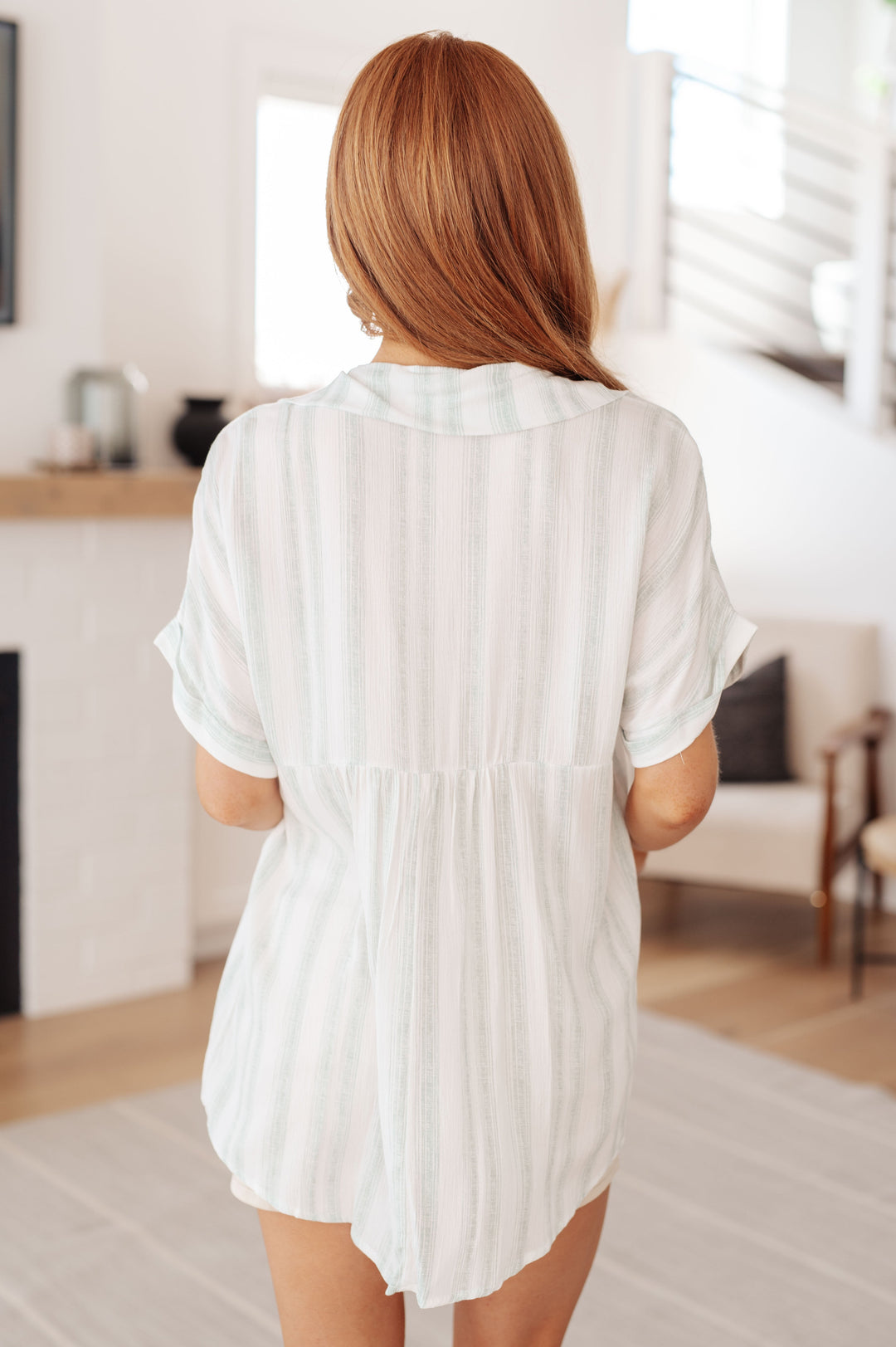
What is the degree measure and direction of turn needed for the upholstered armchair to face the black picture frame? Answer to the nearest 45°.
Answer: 0° — it already faces it

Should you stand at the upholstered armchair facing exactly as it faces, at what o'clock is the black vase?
The black vase is roughly at 1 o'clock from the upholstered armchair.

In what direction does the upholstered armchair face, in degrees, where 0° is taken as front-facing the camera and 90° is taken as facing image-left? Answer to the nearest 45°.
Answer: approximately 45°

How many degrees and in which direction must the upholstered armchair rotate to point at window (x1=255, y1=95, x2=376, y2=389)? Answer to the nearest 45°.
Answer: approximately 45° to its right
